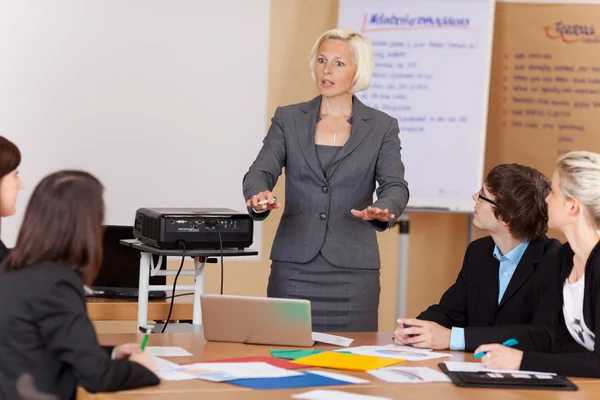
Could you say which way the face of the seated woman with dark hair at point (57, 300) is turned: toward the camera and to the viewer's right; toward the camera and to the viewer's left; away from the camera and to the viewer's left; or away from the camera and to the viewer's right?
away from the camera and to the viewer's right

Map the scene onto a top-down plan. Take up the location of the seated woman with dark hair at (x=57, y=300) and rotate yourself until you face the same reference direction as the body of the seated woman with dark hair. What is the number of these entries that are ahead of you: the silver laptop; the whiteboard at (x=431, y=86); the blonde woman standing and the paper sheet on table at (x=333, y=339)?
4

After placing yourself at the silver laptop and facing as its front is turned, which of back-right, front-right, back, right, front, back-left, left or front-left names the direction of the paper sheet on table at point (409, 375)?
back-right

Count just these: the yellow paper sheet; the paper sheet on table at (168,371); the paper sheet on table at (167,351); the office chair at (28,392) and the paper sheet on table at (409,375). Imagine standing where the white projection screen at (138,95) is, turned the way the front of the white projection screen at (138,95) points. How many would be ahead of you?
5

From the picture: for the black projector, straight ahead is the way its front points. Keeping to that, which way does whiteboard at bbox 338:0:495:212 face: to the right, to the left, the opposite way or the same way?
the opposite way

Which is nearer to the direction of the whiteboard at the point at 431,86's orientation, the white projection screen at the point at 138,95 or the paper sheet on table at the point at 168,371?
the paper sheet on table

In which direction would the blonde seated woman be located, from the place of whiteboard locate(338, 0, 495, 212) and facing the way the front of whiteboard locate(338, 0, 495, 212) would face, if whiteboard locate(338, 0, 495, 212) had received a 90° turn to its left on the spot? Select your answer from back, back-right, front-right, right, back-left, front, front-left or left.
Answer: right

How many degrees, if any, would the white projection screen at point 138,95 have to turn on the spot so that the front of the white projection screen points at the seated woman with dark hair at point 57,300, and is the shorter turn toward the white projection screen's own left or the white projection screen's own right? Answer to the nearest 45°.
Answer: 0° — it already faces them

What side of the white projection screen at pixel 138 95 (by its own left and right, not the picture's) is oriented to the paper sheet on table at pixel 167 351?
front

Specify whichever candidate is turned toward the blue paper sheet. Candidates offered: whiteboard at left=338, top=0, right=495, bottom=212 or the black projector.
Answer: the whiteboard

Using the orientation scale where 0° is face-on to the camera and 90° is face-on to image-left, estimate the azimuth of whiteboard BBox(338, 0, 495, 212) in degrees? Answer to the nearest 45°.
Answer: approximately 0°

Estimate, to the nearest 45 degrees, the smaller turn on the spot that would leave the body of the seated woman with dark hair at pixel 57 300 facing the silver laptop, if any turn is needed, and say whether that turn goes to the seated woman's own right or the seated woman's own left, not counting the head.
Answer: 0° — they already face it

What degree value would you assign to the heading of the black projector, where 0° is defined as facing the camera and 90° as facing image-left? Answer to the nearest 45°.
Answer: approximately 180°

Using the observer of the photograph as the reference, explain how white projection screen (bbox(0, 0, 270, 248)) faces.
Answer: facing the viewer

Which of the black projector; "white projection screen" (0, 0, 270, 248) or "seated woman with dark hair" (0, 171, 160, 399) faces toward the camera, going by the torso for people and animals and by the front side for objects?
the white projection screen

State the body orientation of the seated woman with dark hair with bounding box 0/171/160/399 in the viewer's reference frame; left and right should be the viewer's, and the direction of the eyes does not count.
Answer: facing away from the viewer and to the right of the viewer

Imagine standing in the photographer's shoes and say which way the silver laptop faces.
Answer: facing away from the viewer

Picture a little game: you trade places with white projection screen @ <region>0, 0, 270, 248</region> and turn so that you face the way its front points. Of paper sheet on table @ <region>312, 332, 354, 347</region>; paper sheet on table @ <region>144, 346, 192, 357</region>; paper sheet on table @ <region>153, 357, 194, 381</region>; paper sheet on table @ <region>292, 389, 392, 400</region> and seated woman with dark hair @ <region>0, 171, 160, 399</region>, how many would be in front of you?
5

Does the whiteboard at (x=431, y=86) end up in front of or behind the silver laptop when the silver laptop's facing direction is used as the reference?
in front

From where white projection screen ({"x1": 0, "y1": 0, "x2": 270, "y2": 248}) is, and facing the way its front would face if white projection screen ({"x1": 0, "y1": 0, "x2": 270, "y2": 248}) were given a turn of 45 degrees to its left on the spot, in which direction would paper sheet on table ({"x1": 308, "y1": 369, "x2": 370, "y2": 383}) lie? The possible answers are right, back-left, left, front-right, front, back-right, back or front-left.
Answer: front-right
